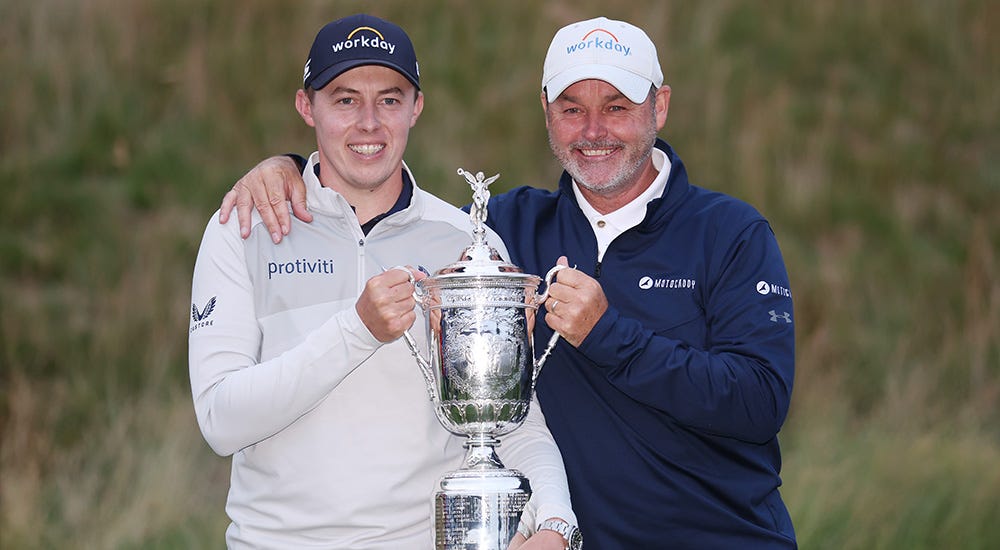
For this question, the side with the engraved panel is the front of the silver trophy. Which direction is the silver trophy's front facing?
toward the camera

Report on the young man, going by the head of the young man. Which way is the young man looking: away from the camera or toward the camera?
toward the camera
